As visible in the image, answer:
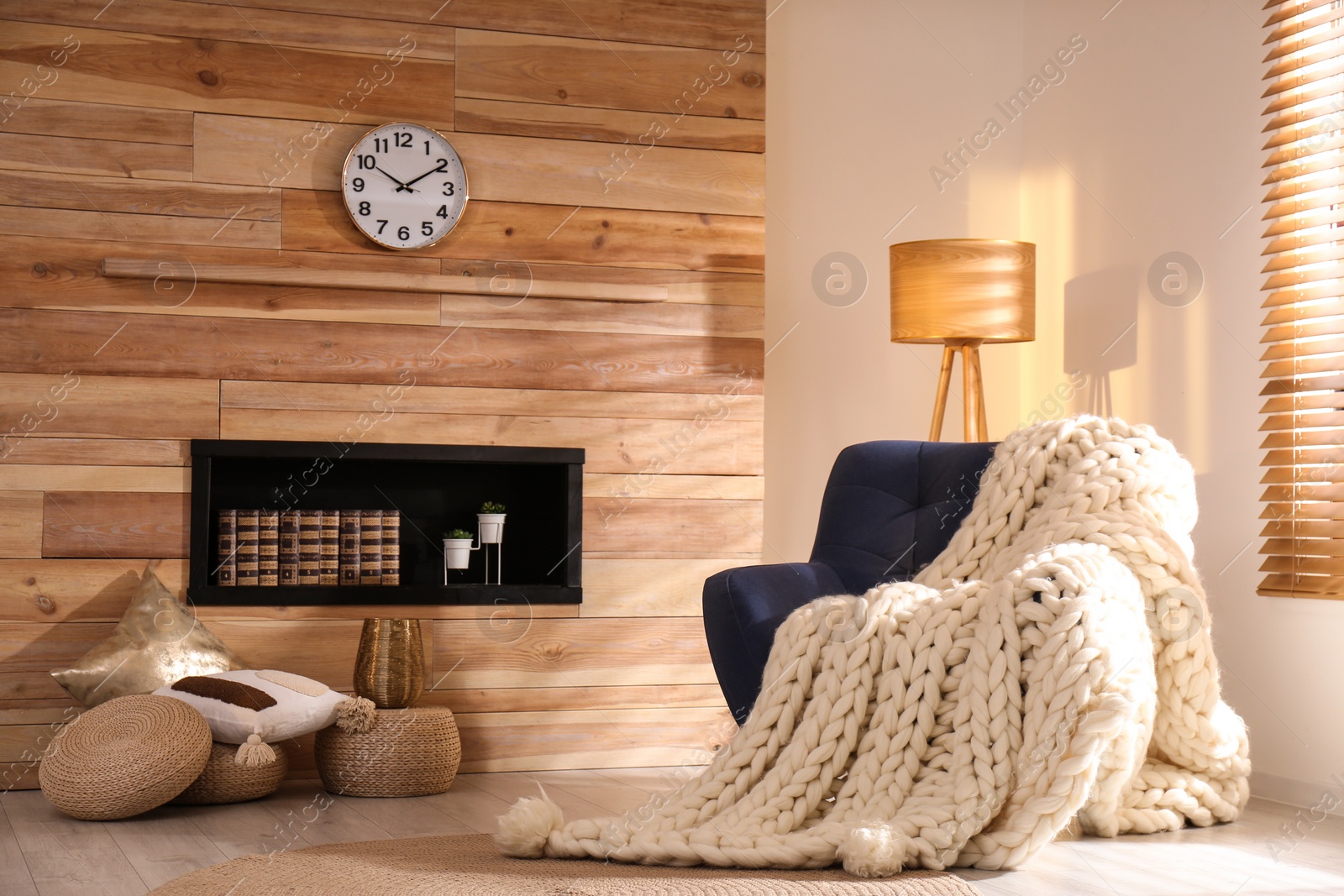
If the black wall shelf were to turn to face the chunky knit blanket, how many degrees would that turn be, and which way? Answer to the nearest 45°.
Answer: approximately 45° to its left

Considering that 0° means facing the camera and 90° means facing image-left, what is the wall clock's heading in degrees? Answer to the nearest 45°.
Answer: approximately 0°

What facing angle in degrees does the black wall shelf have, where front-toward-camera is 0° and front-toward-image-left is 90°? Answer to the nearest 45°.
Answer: approximately 0°

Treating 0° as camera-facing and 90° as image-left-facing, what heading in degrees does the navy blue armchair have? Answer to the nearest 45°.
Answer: approximately 45°

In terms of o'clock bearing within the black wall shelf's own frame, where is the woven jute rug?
The woven jute rug is roughly at 12 o'clock from the black wall shelf.
